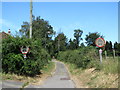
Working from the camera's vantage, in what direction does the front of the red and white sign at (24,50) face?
facing the viewer
